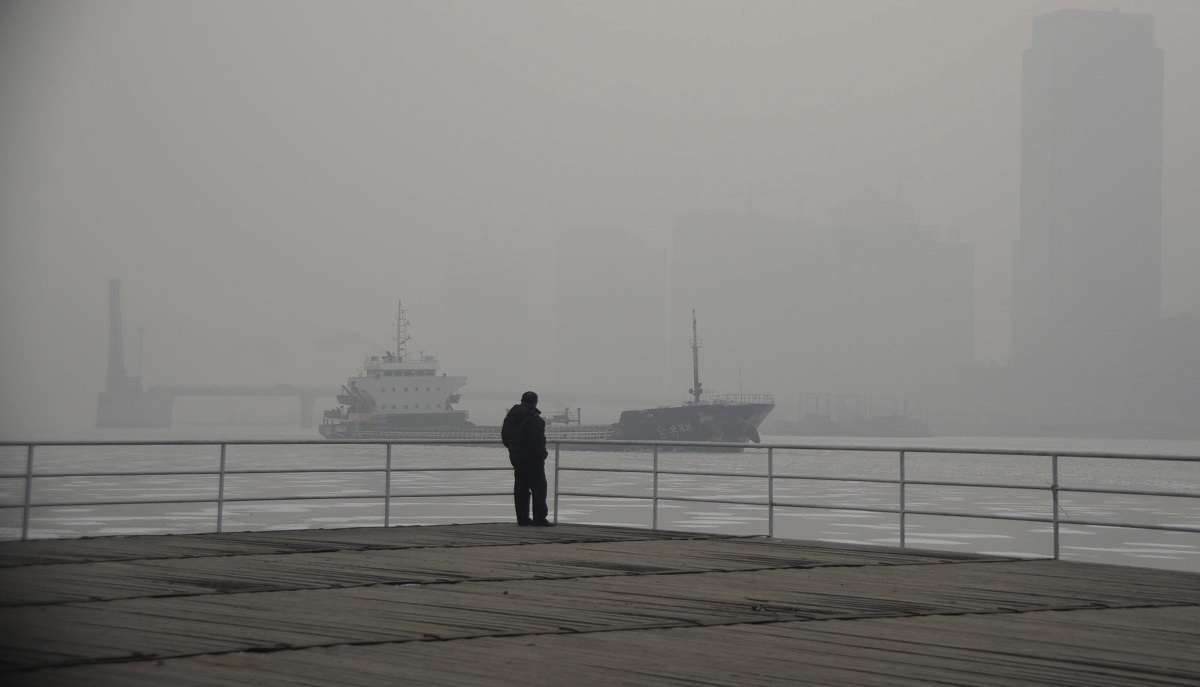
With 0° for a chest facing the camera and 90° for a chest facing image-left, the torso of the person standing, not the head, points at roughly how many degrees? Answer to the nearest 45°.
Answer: approximately 225°
